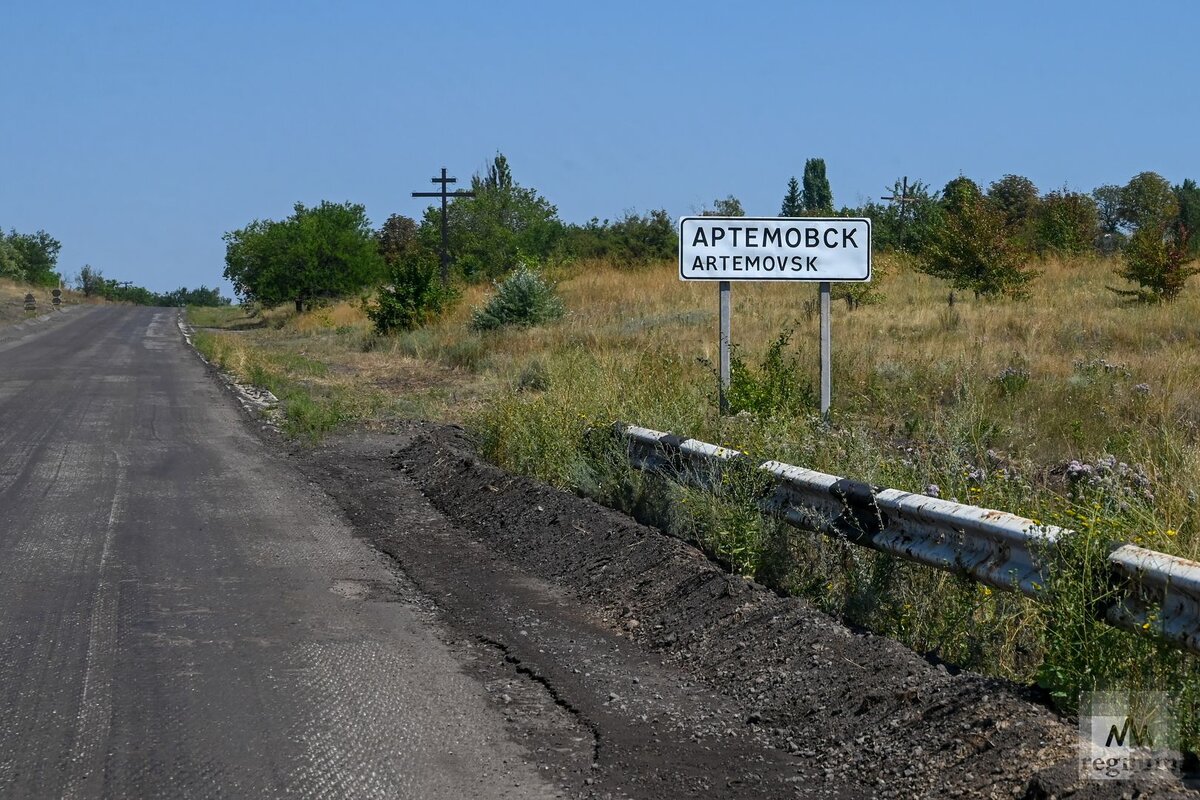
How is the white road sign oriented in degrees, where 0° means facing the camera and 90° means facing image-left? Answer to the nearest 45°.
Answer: approximately 0°

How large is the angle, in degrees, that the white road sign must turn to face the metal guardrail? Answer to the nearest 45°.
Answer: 0° — it already faces it

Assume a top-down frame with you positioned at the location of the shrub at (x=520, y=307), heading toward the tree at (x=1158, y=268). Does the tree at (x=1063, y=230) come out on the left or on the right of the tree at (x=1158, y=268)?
left

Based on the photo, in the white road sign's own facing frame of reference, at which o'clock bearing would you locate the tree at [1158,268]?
The tree is roughly at 7 o'clock from the white road sign.

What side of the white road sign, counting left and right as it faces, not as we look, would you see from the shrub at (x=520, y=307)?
back

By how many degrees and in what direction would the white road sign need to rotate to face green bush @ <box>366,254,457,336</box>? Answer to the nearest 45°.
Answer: approximately 135° to its right

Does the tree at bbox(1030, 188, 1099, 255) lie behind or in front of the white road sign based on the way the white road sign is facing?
behind

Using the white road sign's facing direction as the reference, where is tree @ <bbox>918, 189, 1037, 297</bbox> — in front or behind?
behind
